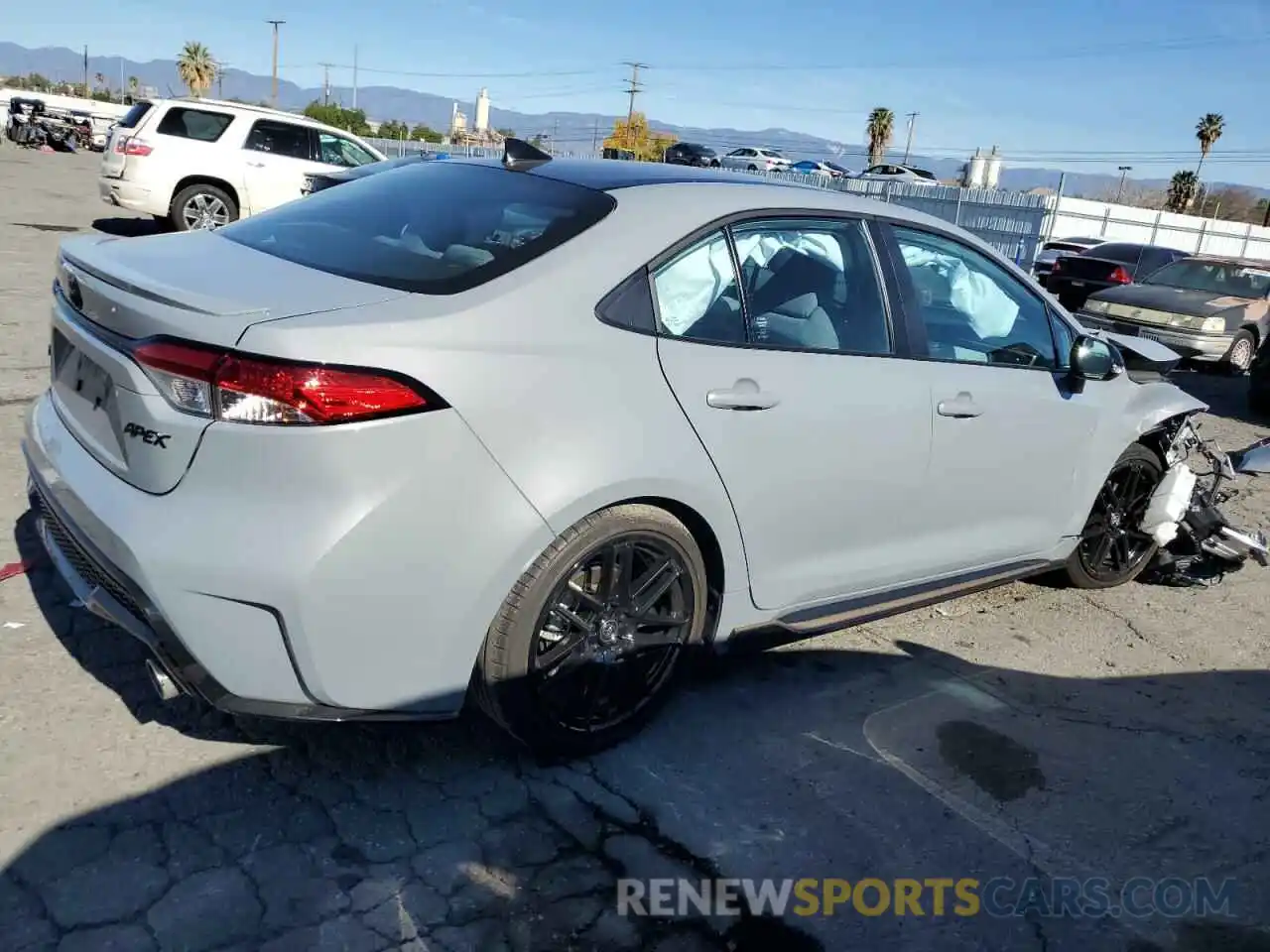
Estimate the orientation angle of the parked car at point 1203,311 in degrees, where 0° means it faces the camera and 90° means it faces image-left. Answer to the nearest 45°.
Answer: approximately 45°

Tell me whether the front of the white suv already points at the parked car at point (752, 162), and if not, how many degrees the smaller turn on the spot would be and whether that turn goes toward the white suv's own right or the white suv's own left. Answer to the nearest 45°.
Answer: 0° — it already faces it

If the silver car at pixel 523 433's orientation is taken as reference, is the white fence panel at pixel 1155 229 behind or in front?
in front

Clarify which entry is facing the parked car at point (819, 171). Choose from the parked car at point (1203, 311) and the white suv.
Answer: the white suv

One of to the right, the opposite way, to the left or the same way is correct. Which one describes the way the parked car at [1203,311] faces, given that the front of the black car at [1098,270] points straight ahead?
the opposite way

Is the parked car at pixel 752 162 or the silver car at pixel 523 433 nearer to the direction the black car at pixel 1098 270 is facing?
the parked car

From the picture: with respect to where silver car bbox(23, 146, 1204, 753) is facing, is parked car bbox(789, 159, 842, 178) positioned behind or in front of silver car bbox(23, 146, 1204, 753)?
in front

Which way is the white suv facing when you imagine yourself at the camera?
facing away from the viewer and to the right of the viewer

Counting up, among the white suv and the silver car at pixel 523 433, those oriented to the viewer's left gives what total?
0

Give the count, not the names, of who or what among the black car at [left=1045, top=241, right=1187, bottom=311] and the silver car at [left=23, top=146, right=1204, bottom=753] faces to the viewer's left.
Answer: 0

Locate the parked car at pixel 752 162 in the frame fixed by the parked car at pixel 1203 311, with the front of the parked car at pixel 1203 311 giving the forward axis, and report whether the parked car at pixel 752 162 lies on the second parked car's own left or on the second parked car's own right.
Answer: on the second parked car's own right

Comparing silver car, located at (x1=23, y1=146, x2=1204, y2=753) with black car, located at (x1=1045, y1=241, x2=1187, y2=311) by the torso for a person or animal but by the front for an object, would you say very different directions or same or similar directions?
same or similar directions

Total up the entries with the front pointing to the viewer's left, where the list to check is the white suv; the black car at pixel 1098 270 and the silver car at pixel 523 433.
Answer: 0

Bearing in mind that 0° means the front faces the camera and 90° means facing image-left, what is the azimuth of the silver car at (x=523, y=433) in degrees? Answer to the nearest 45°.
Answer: approximately 225°
